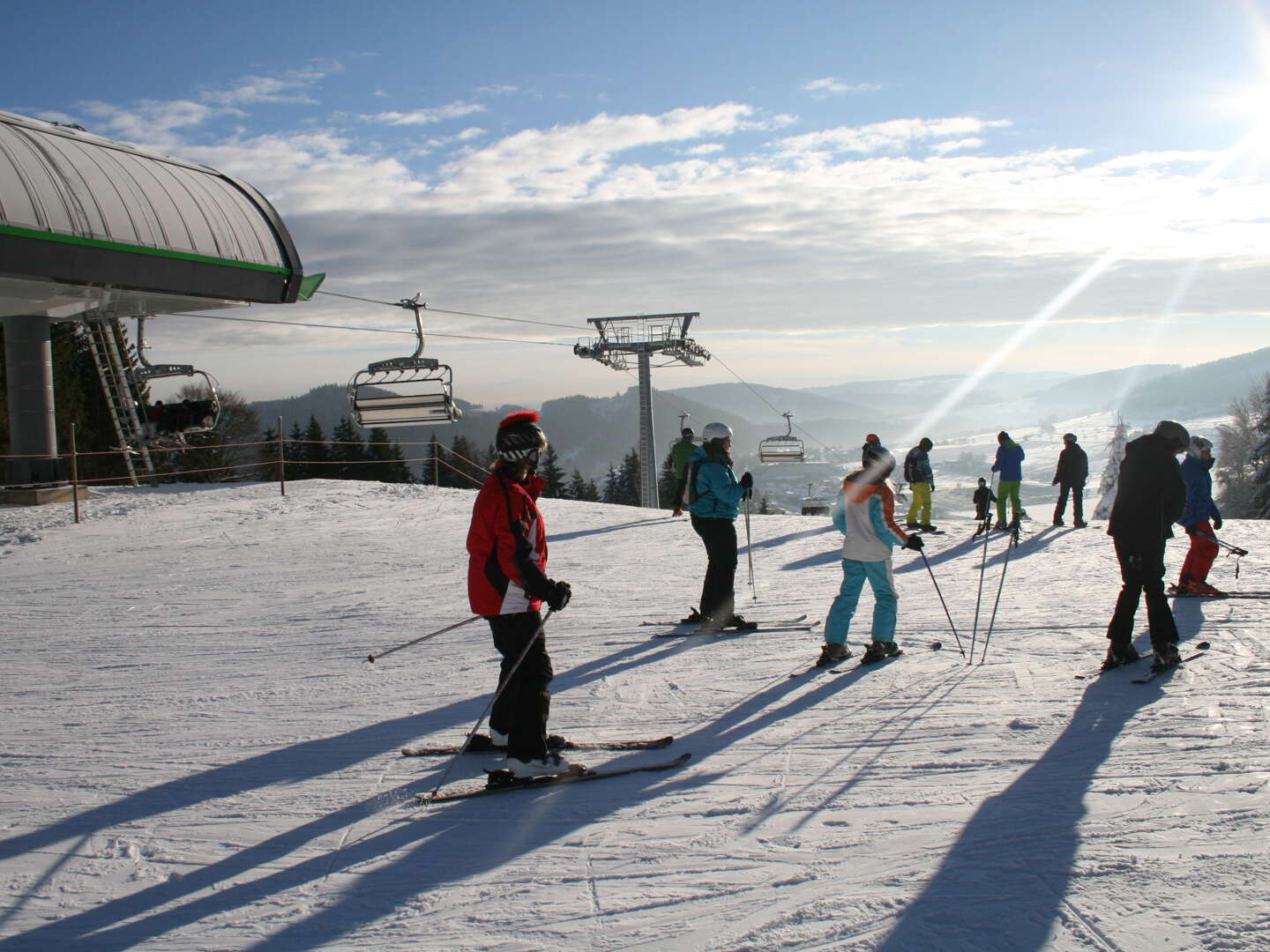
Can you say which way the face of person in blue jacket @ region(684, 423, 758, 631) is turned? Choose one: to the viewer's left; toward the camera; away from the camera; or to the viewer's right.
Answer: to the viewer's right

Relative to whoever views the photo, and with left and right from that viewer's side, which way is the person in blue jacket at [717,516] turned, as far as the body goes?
facing to the right of the viewer

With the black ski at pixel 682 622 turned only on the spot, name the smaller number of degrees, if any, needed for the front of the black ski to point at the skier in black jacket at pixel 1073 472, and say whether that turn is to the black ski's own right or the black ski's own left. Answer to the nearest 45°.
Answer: approximately 45° to the black ski's own left

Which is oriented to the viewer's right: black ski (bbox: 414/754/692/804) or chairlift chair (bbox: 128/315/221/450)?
the black ski

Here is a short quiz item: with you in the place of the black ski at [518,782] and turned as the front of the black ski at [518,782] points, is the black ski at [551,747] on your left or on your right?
on your left

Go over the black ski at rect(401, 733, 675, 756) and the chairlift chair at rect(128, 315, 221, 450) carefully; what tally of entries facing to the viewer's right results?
1

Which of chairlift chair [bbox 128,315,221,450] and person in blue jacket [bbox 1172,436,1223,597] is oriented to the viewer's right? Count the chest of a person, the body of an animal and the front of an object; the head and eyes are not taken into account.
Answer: the person in blue jacket

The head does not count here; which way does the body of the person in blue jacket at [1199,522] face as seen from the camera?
to the viewer's right

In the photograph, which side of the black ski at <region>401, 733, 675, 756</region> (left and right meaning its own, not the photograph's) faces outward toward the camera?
right

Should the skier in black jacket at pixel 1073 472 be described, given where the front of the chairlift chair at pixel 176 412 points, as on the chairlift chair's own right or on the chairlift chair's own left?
on the chairlift chair's own left

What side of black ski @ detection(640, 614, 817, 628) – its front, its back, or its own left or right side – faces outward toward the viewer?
right

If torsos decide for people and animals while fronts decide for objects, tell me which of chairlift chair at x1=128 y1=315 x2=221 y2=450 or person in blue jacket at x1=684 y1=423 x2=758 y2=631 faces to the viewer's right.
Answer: the person in blue jacket

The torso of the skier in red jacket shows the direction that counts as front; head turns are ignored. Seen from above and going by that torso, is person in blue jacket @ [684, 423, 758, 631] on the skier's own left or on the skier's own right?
on the skier's own left

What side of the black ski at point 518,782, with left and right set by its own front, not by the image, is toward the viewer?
right

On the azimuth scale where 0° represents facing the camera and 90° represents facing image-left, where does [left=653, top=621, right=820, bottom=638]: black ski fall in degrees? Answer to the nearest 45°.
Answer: approximately 270°
